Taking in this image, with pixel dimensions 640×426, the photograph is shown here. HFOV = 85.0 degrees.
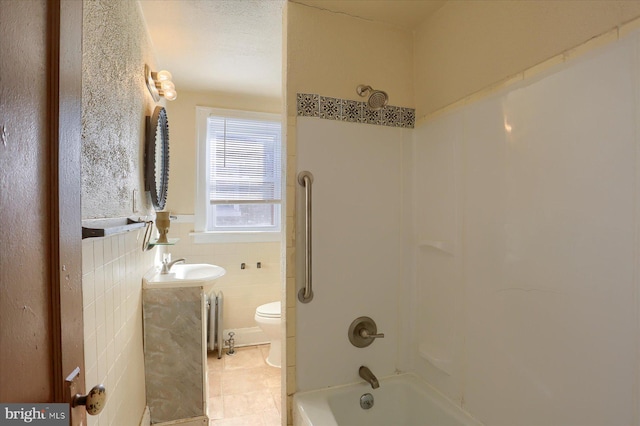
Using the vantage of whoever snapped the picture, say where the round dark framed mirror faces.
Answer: facing to the right of the viewer

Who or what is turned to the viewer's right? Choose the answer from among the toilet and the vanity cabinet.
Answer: the vanity cabinet

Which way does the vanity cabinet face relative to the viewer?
to the viewer's right

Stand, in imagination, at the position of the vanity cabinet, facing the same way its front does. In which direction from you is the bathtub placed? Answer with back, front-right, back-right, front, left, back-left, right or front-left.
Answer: front-right

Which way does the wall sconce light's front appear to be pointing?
to the viewer's right

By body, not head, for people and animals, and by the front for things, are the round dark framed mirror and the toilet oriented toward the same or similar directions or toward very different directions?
very different directions

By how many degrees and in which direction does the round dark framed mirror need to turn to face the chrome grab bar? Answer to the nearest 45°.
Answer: approximately 45° to its right

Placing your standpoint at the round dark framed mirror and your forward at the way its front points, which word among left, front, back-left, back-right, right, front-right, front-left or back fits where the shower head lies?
front-right

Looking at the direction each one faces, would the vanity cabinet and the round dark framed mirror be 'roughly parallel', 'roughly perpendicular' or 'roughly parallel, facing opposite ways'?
roughly parallel

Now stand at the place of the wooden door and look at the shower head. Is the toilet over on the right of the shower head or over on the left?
left

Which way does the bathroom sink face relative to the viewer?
to the viewer's right

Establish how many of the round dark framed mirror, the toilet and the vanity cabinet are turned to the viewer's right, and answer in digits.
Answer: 2

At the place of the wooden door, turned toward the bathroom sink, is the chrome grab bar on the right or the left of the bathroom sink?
right

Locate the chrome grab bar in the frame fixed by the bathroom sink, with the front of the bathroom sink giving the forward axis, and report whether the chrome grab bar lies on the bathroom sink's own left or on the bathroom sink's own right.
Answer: on the bathroom sink's own right
